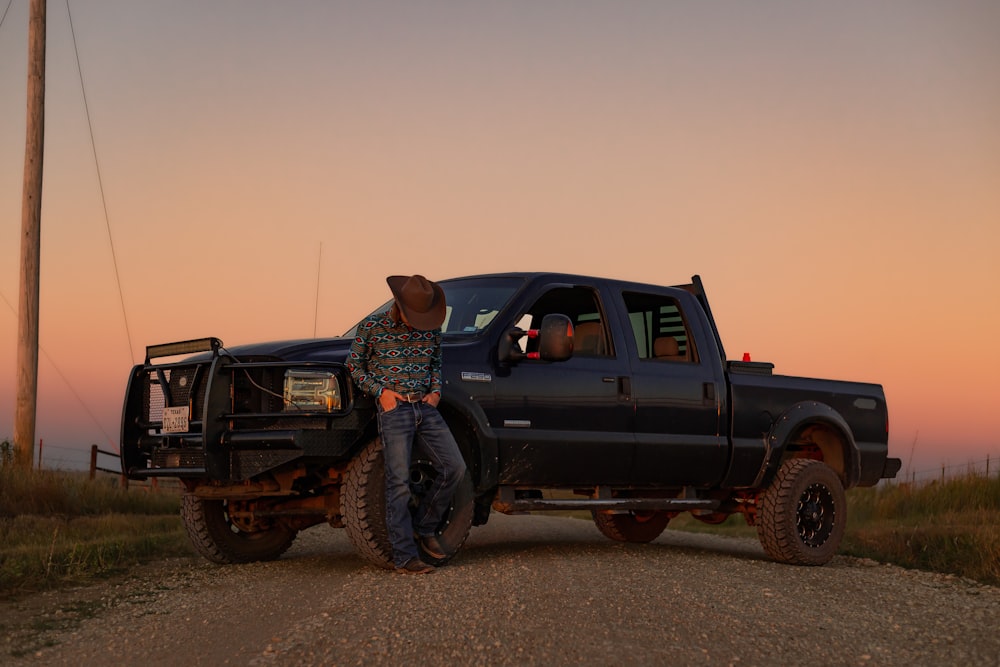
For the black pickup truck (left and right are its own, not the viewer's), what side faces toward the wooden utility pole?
right

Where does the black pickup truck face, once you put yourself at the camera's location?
facing the viewer and to the left of the viewer
